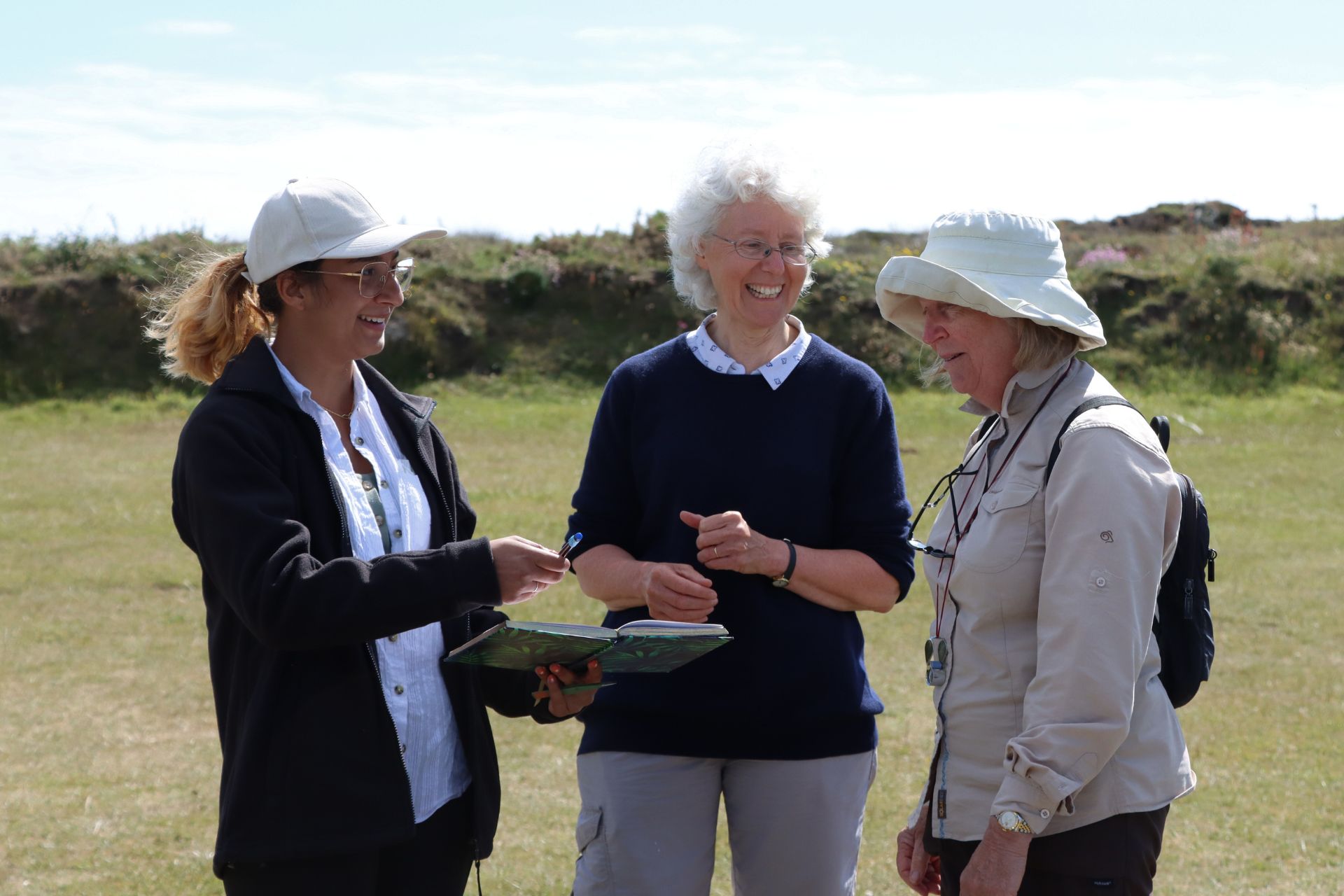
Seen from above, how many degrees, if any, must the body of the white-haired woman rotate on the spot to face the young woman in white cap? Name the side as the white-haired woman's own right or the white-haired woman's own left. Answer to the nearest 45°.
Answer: approximately 45° to the white-haired woman's own right

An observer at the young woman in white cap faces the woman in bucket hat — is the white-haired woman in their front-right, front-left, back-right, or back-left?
front-left

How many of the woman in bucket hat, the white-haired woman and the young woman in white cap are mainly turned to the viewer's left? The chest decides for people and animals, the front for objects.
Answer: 1

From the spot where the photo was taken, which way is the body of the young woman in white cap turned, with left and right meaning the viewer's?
facing the viewer and to the right of the viewer

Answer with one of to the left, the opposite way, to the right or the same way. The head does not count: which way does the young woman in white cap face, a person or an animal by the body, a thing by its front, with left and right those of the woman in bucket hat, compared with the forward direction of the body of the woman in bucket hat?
the opposite way

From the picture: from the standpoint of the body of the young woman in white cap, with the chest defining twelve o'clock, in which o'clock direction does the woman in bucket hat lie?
The woman in bucket hat is roughly at 11 o'clock from the young woman in white cap.

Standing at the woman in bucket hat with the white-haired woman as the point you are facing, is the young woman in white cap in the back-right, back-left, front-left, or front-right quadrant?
front-left

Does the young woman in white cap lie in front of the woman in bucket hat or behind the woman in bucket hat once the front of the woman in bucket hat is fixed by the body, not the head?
in front

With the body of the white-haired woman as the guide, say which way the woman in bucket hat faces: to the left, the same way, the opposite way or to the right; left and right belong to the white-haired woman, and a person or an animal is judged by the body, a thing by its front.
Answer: to the right

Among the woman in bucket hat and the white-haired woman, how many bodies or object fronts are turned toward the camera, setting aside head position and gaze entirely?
1

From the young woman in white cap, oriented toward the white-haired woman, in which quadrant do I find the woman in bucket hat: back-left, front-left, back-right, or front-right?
front-right

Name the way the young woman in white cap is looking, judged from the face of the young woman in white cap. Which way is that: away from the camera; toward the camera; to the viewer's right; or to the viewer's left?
to the viewer's right

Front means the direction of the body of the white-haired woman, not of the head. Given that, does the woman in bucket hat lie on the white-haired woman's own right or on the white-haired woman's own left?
on the white-haired woman's own left

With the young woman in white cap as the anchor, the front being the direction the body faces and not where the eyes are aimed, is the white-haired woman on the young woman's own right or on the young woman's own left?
on the young woman's own left

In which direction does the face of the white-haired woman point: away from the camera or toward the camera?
toward the camera

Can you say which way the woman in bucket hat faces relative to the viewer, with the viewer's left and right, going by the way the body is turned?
facing to the left of the viewer

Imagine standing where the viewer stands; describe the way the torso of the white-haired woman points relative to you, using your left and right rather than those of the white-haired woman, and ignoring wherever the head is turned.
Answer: facing the viewer

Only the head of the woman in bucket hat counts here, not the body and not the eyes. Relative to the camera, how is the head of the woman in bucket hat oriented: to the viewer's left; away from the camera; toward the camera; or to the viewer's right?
to the viewer's left
